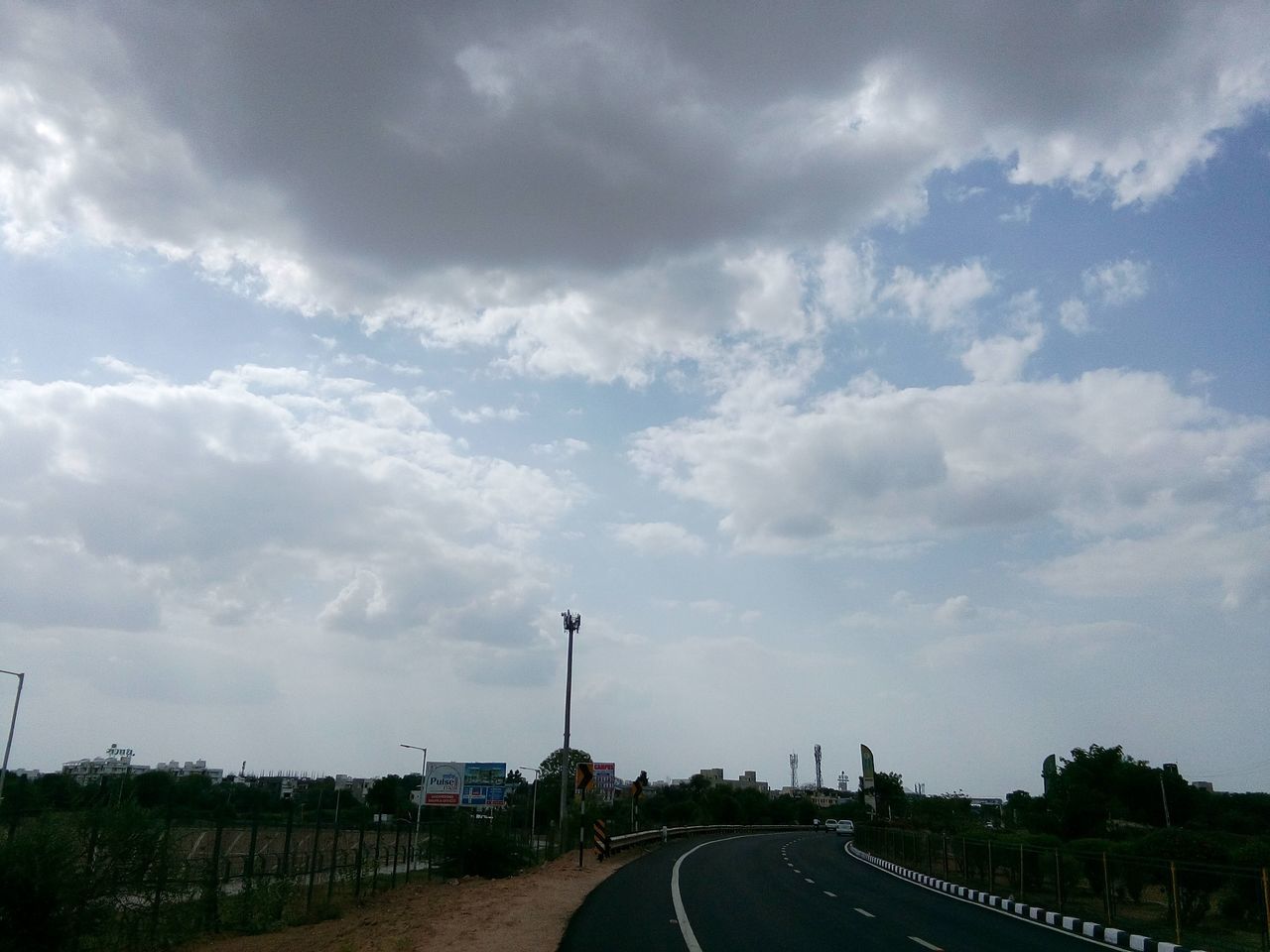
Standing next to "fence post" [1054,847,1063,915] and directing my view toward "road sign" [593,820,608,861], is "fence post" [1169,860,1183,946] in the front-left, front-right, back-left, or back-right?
back-left

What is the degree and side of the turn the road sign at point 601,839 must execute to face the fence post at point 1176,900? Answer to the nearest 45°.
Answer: approximately 45° to its left

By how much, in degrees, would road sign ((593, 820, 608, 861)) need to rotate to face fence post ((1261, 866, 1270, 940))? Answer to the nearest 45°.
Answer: approximately 45° to its left

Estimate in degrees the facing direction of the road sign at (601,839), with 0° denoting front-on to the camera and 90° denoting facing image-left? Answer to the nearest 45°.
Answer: approximately 0°

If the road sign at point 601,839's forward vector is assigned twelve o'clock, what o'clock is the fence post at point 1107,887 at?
The fence post is roughly at 11 o'clock from the road sign.

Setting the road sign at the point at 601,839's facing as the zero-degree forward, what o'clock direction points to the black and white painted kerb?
The black and white painted kerb is roughly at 11 o'clock from the road sign.
